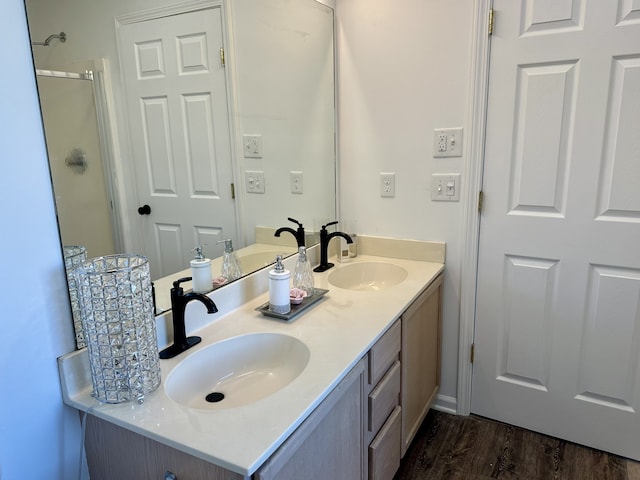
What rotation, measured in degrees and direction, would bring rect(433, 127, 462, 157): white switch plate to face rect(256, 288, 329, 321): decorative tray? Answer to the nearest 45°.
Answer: approximately 45° to its right

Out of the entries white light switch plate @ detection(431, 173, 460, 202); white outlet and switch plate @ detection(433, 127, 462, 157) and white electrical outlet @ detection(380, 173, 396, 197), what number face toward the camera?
3

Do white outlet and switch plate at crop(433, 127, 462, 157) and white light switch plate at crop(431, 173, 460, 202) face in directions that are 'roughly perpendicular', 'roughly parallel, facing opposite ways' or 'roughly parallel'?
roughly parallel

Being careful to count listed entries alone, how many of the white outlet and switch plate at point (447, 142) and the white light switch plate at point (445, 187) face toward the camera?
2

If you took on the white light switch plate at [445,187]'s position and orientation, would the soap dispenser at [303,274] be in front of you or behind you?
in front

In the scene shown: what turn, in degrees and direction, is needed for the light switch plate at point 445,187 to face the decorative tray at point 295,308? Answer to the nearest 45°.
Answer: approximately 45° to its right

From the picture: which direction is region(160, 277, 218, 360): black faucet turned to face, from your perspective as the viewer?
facing the viewer and to the right of the viewer

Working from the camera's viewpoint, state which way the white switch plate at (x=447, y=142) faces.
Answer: facing the viewer

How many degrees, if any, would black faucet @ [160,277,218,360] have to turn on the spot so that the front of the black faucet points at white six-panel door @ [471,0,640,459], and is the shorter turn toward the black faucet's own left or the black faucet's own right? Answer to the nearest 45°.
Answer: approximately 45° to the black faucet's own left

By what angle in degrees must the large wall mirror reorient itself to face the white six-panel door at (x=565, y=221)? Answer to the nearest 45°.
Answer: approximately 45° to its left
